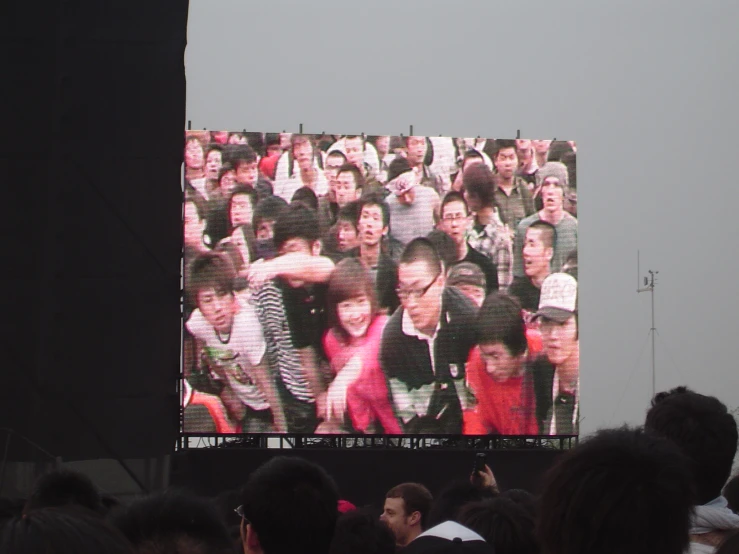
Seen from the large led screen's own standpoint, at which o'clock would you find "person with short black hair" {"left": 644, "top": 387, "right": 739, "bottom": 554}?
The person with short black hair is roughly at 12 o'clock from the large led screen.

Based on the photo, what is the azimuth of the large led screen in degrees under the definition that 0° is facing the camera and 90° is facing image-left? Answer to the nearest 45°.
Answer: approximately 0°

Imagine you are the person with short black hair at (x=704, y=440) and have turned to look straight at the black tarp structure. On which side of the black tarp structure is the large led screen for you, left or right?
right
